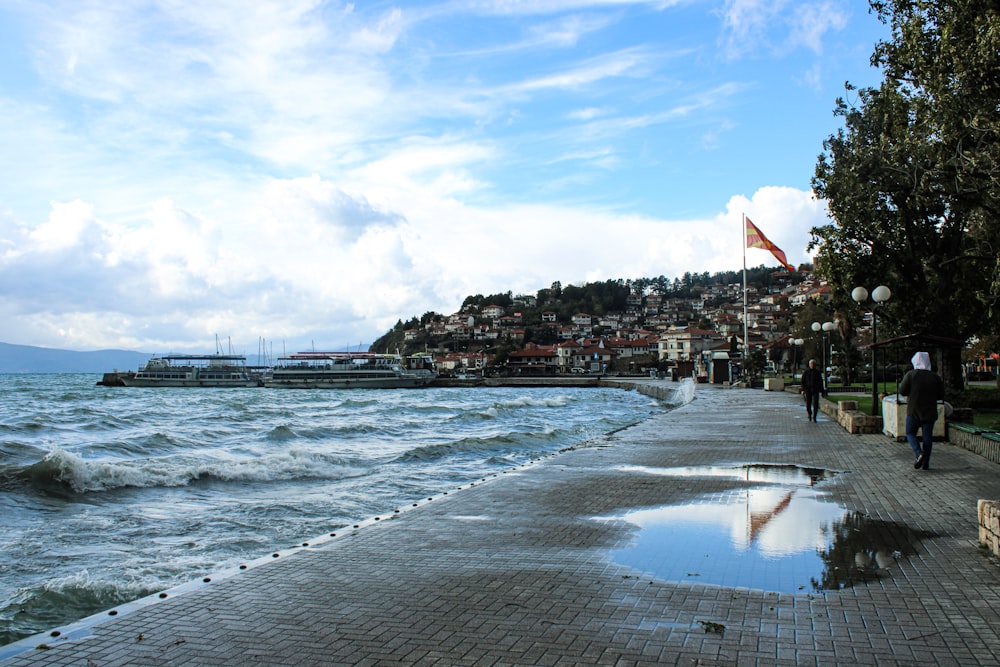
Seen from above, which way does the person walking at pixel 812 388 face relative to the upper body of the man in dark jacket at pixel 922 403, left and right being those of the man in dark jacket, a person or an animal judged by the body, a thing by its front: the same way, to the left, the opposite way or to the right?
the opposite way

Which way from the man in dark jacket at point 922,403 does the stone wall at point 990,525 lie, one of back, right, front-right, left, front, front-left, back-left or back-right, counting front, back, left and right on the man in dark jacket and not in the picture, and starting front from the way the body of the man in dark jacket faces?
back

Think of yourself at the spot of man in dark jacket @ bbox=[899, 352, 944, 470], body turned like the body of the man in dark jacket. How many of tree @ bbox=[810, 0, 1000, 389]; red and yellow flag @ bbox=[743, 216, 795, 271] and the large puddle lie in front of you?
2

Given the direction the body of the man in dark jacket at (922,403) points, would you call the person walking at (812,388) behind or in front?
in front

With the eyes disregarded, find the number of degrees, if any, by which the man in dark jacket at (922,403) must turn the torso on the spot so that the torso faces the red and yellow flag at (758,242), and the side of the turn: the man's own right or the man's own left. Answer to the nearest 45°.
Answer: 0° — they already face it

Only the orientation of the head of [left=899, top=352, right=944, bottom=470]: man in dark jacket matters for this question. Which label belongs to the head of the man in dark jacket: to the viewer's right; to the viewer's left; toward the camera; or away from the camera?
away from the camera

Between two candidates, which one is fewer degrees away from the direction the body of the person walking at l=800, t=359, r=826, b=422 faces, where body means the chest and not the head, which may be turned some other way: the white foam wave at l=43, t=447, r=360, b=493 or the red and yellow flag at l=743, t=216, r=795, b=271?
the white foam wave

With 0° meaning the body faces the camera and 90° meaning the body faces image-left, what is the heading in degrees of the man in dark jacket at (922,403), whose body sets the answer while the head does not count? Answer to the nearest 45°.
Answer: approximately 180°

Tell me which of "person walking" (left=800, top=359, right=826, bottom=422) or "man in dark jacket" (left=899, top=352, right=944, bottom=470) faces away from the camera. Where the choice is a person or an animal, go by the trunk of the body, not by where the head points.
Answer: the man in dark jacket

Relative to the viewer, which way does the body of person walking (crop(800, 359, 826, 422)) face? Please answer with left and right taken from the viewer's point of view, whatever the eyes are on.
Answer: facing the viewer

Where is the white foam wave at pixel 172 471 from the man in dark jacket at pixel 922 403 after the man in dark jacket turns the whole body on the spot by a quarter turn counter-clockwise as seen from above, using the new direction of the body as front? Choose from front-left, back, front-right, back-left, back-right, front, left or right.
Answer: front

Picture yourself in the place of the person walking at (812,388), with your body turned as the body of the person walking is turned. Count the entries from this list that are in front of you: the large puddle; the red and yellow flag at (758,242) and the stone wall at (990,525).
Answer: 2

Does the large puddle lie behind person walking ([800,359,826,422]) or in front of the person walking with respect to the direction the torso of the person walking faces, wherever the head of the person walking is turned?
in front
